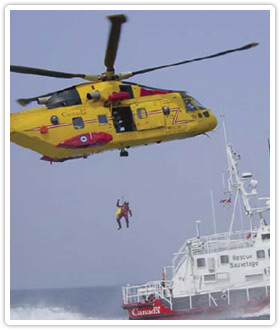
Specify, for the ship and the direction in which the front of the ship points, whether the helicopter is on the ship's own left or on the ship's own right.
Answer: on the ship's own right

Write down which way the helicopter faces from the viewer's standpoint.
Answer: facing to the right of the viewer
